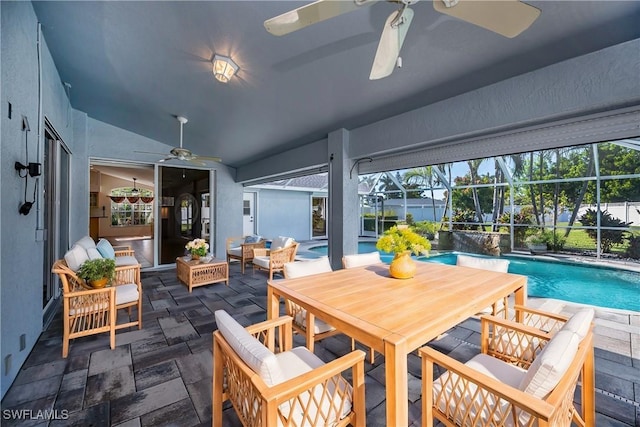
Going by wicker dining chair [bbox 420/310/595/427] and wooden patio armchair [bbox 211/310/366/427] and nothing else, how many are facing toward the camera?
0

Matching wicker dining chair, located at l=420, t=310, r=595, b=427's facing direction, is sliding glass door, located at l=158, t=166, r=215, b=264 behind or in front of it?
in front

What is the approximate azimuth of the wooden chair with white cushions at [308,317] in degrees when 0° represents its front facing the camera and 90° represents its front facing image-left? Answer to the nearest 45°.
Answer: approximately 315°

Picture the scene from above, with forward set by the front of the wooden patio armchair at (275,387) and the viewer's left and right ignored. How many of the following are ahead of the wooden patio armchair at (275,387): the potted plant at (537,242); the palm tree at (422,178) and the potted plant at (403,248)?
3

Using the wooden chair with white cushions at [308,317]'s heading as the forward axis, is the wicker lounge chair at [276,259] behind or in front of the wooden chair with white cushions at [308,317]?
behind

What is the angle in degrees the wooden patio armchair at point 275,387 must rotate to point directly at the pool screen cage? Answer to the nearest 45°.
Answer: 0° — it already faces it

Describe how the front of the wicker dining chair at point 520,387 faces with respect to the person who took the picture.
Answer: facing away from the viewer and to the left of the viewer

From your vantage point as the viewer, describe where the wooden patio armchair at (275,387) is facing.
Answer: facing away from the viewer and to the right of the viewer

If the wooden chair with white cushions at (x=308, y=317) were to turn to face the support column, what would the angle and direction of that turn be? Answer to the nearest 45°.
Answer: approximately 135° to its left

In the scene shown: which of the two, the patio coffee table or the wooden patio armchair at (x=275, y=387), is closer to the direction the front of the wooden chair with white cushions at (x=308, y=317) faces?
the wooden patio armchair

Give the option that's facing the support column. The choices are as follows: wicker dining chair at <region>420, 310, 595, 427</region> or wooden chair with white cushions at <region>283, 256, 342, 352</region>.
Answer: wicker dining chair at <region>420, 310, 595, 427</region>

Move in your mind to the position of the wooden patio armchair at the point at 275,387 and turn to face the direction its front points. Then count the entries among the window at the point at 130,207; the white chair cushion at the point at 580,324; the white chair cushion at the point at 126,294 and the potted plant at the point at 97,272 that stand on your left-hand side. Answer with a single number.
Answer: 3

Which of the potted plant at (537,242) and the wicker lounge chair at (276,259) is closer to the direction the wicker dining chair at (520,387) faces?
the wicker lounge chair

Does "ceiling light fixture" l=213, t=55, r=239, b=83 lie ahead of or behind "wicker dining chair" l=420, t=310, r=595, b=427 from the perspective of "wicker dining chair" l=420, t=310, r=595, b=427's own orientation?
ahead

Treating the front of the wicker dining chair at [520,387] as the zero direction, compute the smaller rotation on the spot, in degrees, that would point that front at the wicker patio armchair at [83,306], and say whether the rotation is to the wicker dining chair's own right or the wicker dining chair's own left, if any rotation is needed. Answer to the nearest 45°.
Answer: approximately 45° to the wicker dining chair's own left

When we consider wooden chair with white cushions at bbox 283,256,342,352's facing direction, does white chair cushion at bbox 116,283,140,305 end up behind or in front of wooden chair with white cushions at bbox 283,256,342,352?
behind

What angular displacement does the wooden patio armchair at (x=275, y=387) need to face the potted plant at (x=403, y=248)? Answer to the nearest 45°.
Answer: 0° — it already faces it

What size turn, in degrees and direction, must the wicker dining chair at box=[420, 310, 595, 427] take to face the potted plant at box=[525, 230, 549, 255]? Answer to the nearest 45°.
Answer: approximately 45° to its right

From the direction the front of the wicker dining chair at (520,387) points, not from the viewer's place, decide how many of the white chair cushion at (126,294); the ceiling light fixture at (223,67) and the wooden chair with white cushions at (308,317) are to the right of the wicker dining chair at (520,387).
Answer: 0

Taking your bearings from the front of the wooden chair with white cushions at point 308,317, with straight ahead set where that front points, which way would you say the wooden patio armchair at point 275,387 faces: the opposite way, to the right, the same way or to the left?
to the left
